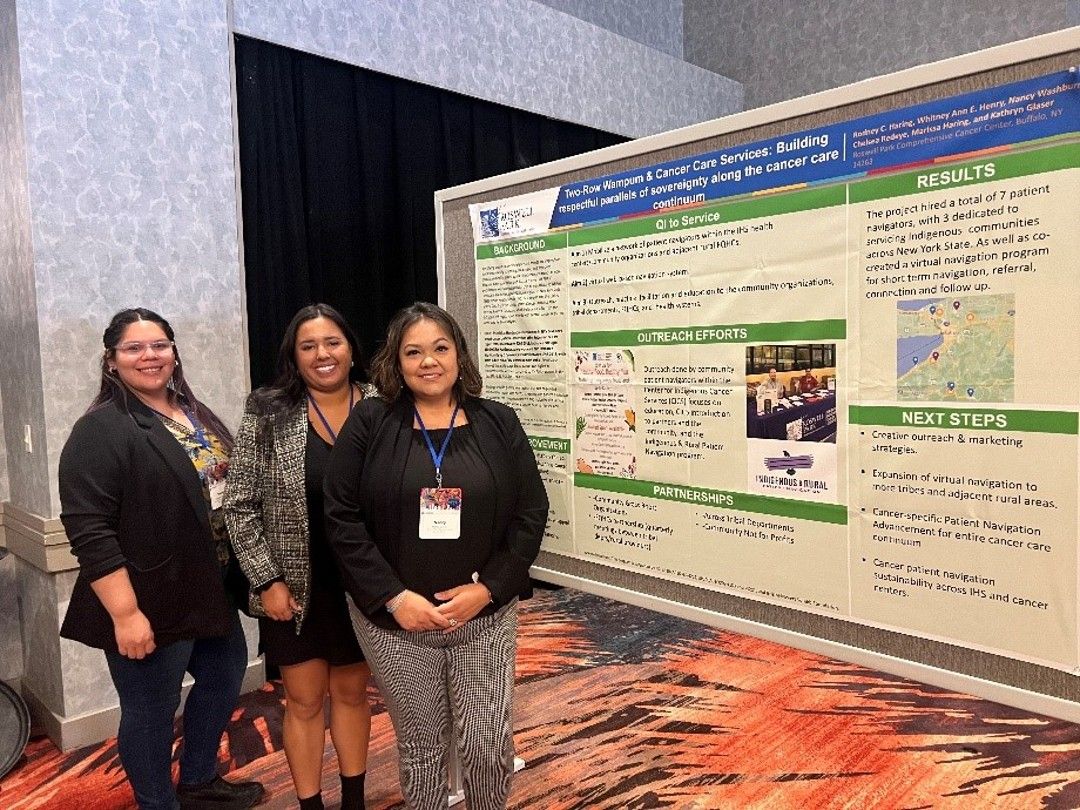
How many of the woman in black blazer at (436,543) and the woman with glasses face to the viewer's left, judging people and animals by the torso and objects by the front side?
0

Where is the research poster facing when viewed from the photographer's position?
facing the viewer and to the left of the viewer

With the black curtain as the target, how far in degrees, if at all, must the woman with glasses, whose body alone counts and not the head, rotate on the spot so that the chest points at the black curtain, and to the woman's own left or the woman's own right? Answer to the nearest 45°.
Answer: approximately 90° to the woman's own left

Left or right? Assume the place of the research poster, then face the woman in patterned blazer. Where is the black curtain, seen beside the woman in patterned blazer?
right

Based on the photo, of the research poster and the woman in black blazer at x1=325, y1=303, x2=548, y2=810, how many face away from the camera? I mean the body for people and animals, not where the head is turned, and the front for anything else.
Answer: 0

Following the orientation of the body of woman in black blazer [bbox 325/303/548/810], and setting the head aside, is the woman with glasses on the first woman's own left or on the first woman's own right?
on the first woman's own right

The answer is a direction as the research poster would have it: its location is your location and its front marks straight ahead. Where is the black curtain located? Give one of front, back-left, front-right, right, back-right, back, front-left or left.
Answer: right

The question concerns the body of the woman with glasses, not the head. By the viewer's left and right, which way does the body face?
facing the viewer and to the right of the viewer

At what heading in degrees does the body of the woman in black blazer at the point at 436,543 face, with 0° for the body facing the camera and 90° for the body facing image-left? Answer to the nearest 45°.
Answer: approximately 0°

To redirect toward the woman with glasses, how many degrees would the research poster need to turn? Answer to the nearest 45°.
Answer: approximately 45° to its right
